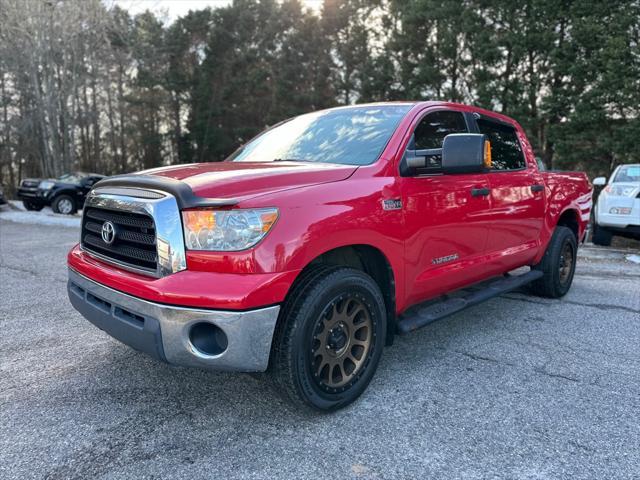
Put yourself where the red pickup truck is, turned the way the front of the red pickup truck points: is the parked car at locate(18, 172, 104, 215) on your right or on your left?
on your right

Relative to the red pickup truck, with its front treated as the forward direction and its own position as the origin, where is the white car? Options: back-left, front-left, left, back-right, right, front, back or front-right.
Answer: back

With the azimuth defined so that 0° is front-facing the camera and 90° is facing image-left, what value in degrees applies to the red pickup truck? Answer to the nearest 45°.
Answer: approximately 45°

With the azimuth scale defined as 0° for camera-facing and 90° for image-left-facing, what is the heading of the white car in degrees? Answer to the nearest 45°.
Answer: approximately 0°

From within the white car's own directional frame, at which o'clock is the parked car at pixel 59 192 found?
The parked car is roughly at 3 o'clock from the white car.
